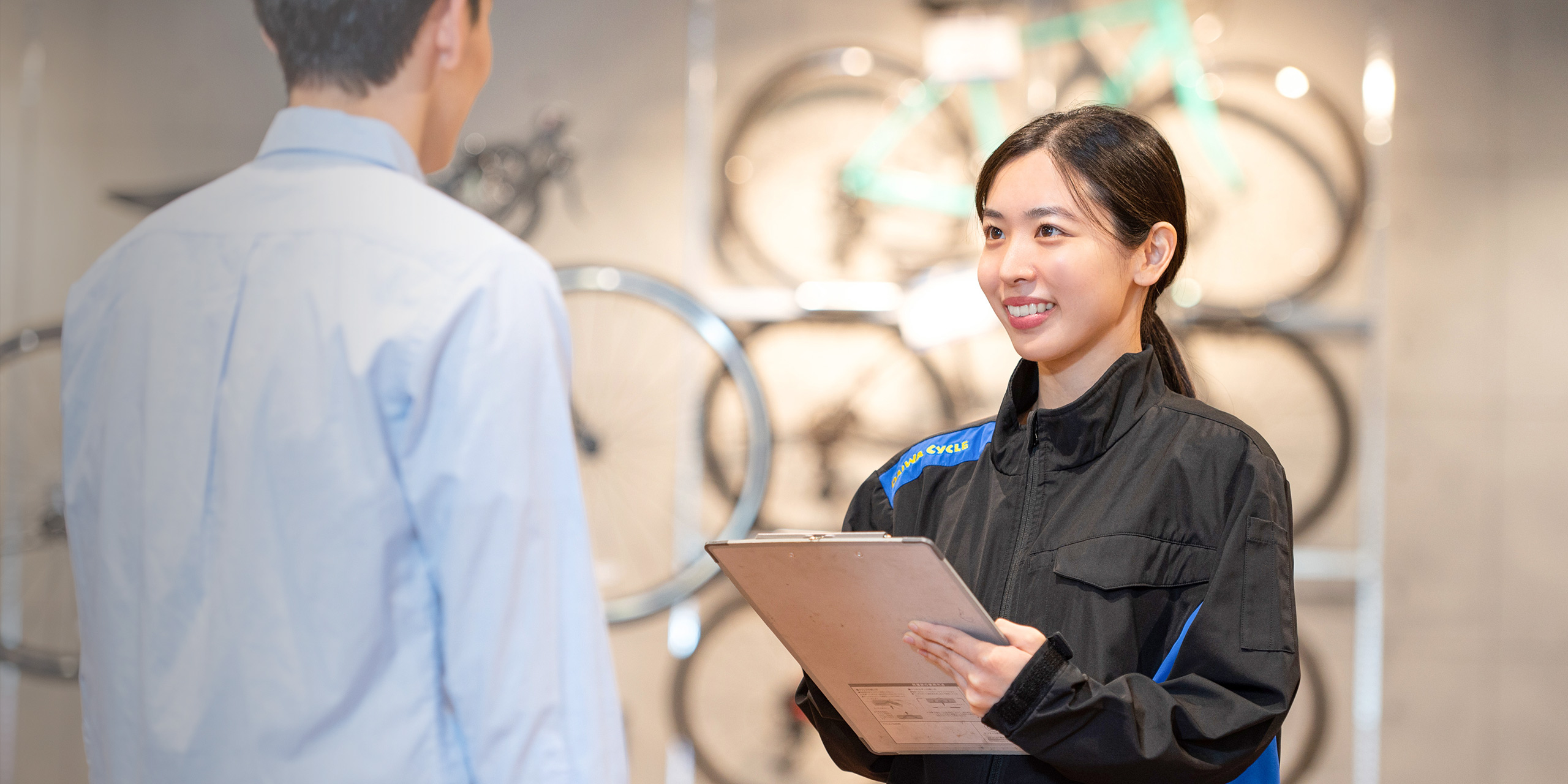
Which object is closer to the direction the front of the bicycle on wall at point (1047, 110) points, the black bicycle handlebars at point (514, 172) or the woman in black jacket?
the woman in black jacket

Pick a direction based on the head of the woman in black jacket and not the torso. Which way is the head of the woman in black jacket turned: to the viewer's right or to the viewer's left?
to the viewer's left

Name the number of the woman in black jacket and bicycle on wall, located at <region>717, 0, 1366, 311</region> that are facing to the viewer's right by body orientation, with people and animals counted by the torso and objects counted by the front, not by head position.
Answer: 1

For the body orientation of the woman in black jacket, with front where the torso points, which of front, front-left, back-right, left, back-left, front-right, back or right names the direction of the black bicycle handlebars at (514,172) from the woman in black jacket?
right

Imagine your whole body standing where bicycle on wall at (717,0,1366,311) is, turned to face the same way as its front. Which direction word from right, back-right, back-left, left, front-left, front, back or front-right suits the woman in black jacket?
right

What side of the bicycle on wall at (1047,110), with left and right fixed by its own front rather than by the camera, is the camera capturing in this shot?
right

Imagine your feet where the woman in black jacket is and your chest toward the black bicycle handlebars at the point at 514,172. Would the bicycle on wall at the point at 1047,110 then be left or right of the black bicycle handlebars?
right

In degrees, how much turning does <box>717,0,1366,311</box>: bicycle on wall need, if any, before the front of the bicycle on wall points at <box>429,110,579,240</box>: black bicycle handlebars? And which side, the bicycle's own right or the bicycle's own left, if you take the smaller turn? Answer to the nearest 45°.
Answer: approximately 180°

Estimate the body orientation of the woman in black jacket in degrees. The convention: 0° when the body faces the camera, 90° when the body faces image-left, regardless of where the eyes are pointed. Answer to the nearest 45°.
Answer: approximately 45°

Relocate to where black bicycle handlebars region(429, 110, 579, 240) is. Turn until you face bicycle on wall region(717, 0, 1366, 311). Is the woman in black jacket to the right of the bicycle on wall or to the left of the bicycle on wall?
right

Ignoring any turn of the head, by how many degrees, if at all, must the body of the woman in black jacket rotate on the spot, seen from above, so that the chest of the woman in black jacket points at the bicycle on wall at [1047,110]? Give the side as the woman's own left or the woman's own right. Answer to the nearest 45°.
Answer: approximately 135° to the woman's own right
